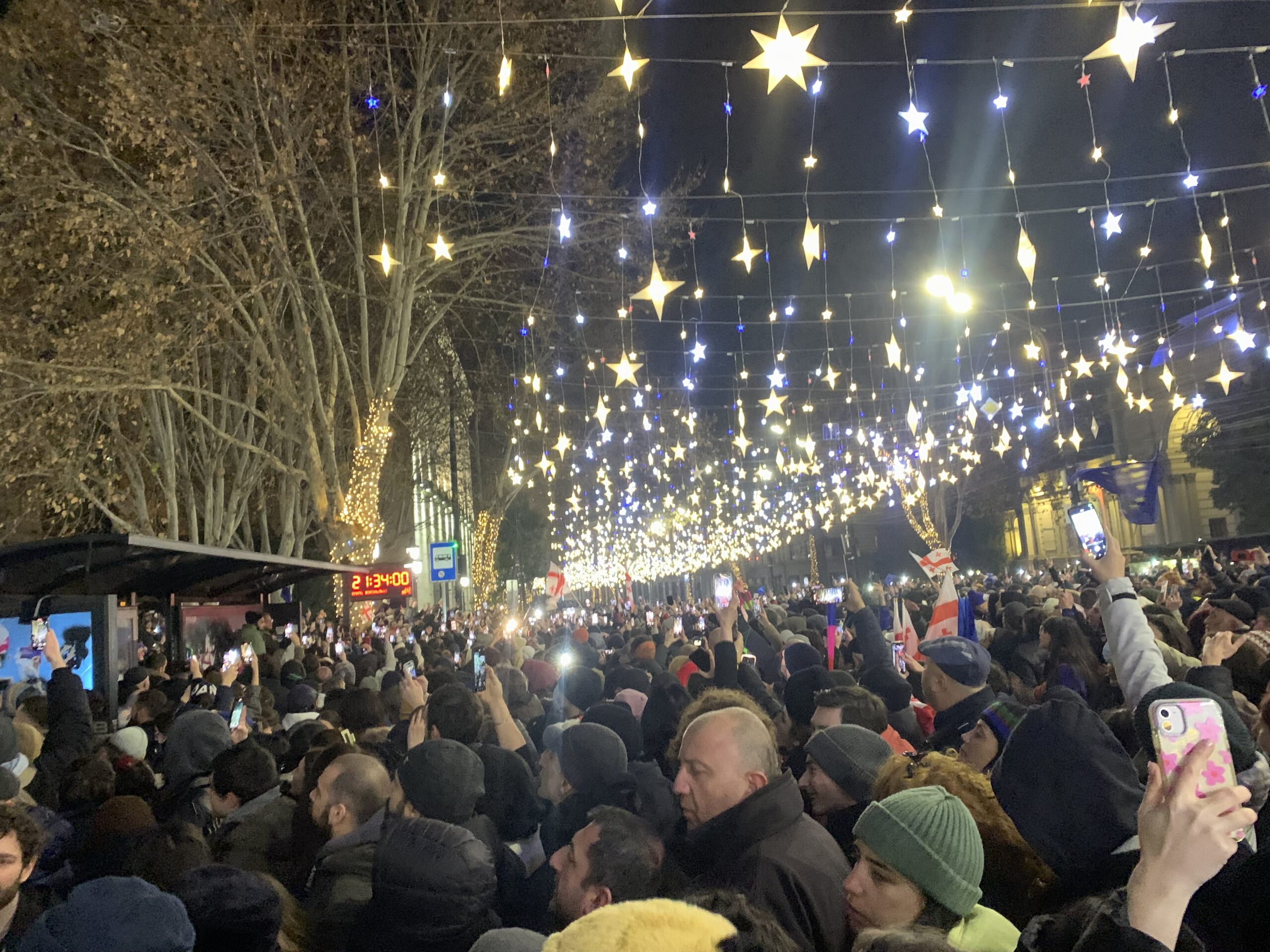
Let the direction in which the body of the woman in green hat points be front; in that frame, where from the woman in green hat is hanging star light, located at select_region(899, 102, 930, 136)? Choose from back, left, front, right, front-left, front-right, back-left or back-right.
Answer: right

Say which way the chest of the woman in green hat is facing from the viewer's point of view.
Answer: to the viewer's left

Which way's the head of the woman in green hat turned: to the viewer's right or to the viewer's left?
to the viewer's left

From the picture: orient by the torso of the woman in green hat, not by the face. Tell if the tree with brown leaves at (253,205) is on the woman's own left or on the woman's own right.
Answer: on the woman's own right

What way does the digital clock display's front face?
toward the camera

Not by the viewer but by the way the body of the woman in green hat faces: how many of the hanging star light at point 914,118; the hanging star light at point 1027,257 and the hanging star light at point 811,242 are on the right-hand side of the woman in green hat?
3
